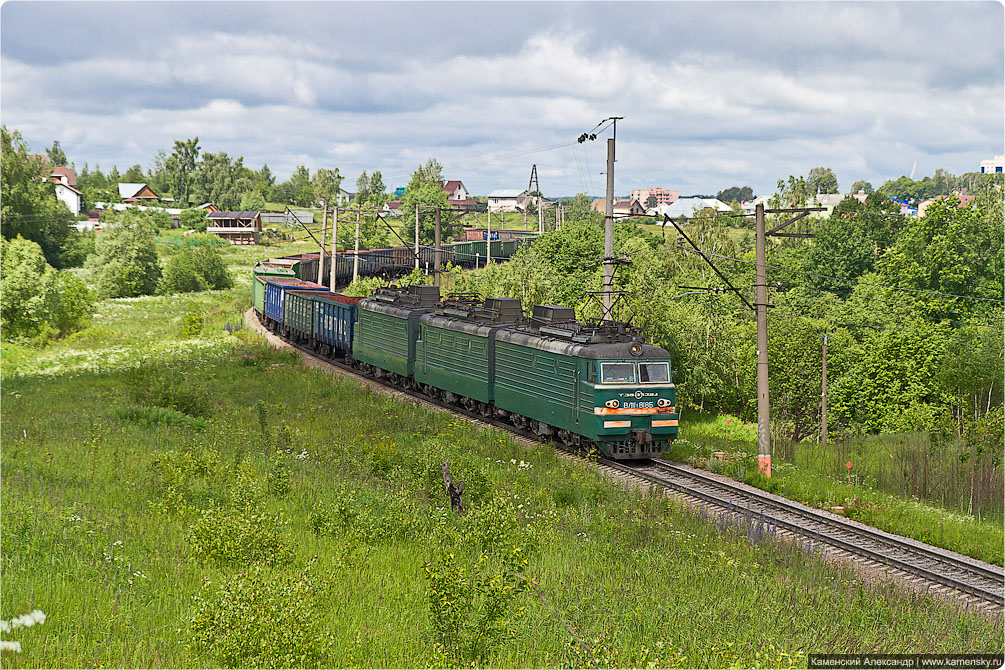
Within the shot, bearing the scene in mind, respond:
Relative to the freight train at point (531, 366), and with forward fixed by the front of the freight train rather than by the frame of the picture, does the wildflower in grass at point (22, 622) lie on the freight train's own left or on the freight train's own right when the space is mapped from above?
on the freight train's own right

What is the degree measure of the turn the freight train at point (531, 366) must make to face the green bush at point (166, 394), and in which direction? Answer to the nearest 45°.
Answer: approximately 135° to its right

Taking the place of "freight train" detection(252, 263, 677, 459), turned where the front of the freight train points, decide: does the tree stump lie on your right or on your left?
on your right

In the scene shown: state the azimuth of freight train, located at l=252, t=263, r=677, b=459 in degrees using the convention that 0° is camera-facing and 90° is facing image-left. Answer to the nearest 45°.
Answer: approximately 315°
